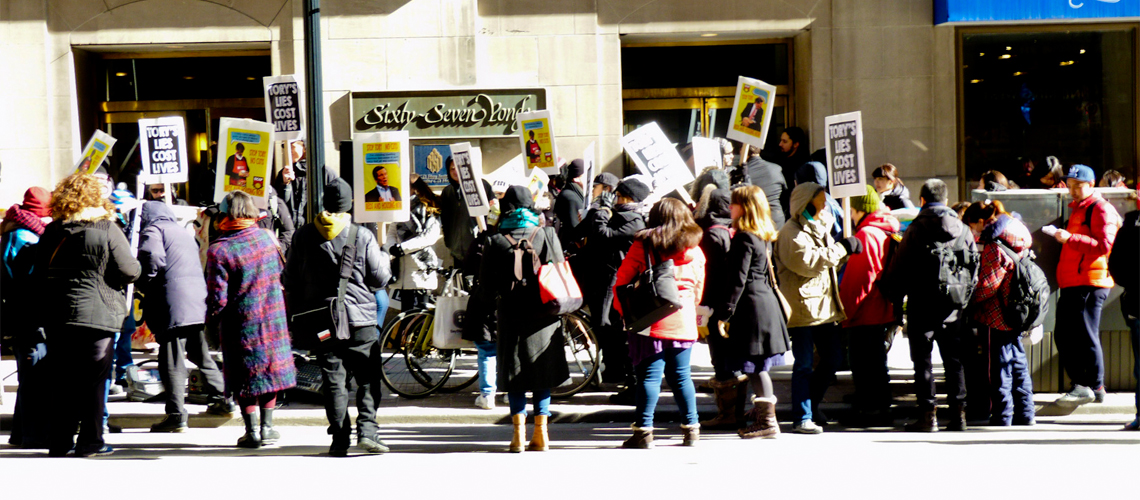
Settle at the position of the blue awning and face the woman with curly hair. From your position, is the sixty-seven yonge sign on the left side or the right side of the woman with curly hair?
right

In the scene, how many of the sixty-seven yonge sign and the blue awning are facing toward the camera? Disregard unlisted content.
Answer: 2

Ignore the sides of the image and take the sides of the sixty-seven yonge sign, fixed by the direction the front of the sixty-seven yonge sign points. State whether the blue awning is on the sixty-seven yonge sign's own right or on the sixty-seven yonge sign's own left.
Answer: on the sixty-seven yonge sign's own left

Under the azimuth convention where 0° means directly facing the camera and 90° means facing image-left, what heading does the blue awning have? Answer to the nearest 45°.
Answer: approximately 0°

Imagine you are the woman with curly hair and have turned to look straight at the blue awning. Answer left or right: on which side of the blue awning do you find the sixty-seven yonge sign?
left

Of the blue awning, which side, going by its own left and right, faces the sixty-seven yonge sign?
right
